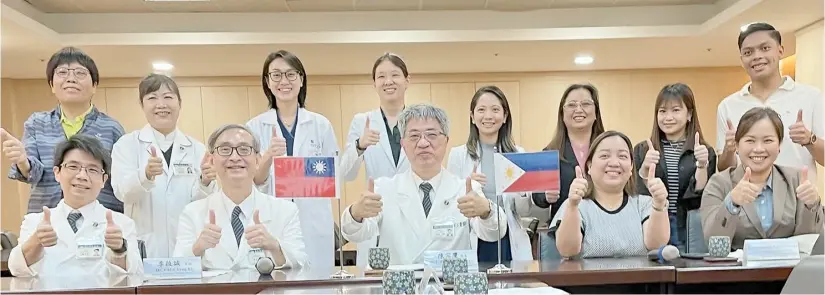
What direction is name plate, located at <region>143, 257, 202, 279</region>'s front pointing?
toward the camera

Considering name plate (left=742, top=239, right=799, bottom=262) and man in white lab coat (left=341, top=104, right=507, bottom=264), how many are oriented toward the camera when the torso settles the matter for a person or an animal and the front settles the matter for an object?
2

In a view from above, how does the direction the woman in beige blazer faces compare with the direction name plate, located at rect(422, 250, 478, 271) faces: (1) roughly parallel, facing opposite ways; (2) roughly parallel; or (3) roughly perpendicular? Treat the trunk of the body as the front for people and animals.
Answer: roughly parallel

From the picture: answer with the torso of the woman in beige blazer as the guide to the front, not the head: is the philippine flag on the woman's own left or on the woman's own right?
on the woman's own right

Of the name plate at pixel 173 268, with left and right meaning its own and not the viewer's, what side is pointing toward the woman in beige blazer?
left

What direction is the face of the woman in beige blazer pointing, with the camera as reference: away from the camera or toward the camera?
toward the camera

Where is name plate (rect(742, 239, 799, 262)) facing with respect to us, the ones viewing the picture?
facing the viewer

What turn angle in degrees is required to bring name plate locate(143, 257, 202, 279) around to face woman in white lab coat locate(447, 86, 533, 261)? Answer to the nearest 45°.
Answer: approximately 90° to its left

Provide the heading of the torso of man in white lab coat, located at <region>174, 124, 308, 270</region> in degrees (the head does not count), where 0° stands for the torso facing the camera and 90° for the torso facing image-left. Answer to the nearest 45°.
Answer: approximately 0°

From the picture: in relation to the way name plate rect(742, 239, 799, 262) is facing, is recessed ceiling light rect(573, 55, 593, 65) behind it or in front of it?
behind

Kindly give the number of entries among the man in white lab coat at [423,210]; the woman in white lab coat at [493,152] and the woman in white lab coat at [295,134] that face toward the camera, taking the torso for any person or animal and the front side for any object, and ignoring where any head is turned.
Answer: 3

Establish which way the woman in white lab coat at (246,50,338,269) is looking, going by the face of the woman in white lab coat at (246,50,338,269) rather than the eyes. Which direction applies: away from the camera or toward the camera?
toward the camera

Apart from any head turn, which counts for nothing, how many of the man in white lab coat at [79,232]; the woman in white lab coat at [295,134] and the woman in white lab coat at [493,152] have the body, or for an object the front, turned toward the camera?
3
